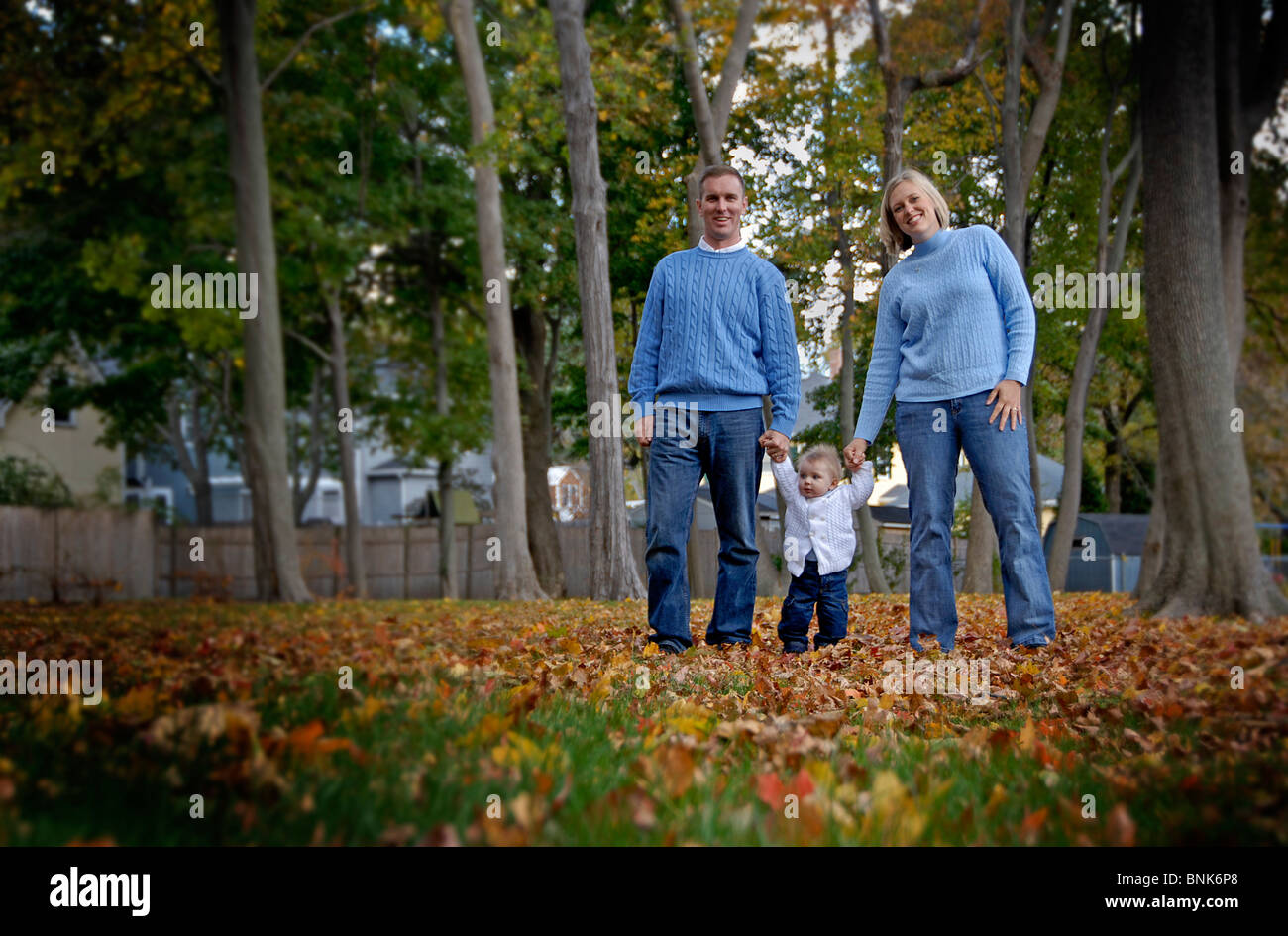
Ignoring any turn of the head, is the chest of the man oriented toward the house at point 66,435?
no

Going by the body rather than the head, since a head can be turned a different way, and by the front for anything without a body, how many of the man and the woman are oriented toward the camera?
2

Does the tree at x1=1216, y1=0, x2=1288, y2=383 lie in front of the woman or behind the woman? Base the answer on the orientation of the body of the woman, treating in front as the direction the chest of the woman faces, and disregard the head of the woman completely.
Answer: behind

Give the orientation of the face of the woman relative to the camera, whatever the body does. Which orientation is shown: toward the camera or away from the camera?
toward the camera

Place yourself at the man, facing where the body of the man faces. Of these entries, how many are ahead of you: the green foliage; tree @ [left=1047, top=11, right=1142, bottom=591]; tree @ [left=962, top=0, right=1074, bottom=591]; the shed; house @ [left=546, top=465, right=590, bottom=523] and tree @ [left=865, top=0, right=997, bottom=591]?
0

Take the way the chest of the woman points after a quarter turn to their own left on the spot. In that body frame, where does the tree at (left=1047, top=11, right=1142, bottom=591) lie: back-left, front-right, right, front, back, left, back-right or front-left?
left

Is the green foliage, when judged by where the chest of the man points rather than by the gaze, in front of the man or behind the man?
behind

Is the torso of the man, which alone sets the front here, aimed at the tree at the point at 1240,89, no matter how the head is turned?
no

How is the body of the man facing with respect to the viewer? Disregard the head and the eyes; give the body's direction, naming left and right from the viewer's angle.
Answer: facing the viewer

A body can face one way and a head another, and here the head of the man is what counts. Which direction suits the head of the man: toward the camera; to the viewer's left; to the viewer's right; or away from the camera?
toward the camera

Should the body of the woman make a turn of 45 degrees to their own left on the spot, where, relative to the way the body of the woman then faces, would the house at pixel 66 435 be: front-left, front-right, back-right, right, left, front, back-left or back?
back

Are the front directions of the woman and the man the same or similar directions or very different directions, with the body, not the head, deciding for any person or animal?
same or similar directions

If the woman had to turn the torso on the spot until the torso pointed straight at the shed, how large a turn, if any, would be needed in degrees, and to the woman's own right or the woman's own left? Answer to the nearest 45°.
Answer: approximately 180°

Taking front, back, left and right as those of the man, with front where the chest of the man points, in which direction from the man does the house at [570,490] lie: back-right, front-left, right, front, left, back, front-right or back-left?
back

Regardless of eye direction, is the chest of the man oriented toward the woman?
no

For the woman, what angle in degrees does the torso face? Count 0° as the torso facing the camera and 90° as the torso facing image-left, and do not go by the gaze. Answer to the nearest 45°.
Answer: approximately 0°

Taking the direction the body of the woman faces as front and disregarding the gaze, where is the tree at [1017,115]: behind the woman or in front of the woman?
behind
